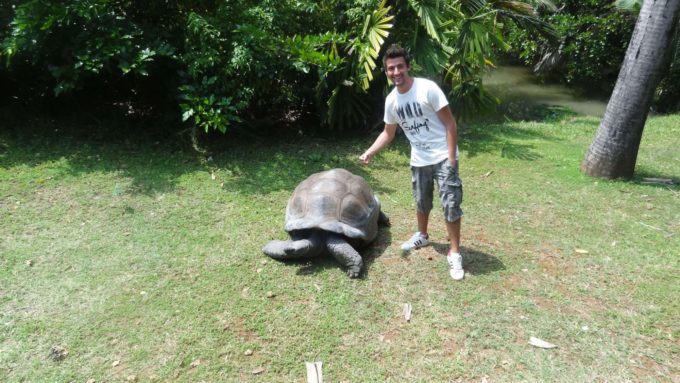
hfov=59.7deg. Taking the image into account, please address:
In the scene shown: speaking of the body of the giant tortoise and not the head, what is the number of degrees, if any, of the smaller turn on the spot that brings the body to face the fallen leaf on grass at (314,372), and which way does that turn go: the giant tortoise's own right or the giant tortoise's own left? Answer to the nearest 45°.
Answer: approximately 45° to the giant tortoise's own left

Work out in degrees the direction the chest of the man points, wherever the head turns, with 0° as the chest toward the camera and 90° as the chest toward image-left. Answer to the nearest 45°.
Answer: approximately 45°

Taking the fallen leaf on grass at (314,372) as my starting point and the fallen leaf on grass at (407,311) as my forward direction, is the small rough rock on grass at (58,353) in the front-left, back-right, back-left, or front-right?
back-left

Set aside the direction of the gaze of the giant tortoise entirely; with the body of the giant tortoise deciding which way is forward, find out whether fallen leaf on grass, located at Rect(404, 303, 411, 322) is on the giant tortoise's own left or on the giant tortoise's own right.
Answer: on the giant tortoise's own left

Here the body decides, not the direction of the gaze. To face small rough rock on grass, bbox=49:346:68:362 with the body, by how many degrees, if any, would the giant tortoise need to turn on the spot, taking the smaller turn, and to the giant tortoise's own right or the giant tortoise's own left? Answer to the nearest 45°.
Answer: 0° — it already faces it

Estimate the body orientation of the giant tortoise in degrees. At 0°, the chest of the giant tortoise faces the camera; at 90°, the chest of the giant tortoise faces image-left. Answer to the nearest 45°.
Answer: approximately 45°

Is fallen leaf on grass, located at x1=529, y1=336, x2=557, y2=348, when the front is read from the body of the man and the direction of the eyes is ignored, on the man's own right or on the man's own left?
on the man's own left

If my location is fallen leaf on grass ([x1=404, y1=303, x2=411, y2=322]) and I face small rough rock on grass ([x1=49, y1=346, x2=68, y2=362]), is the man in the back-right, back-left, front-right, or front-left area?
back-right
